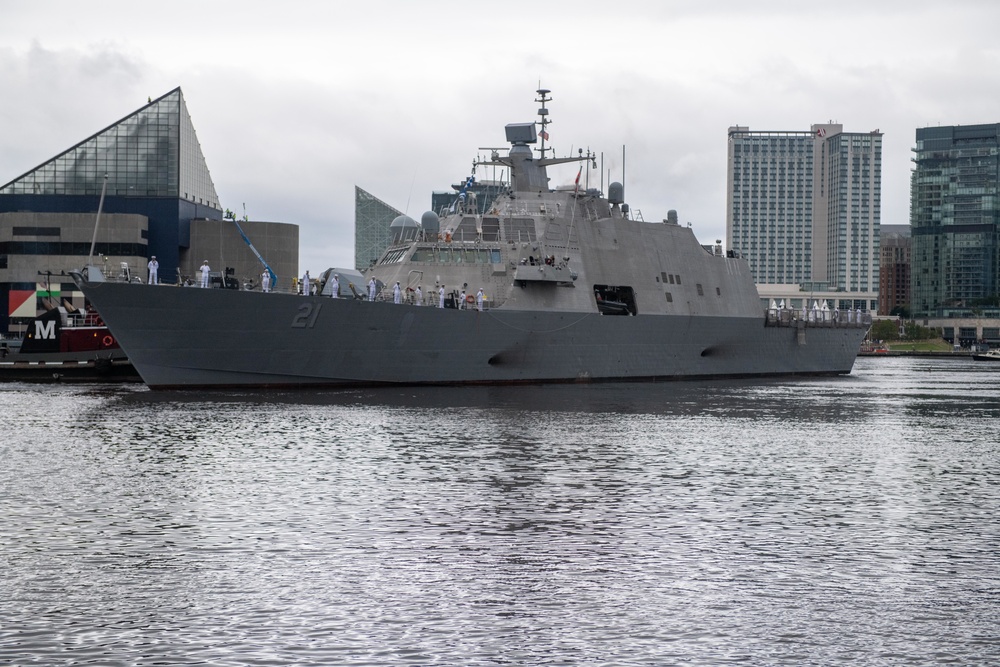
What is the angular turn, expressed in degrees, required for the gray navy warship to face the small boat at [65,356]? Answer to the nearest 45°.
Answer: approximately 45° to its right

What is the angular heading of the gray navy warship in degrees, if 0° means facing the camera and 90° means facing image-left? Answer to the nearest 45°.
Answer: approximately 45°
